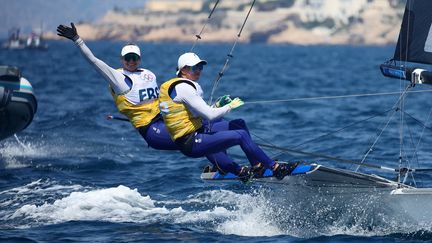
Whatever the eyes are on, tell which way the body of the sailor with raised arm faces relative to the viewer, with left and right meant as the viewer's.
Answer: facing the viewer and to the right of the viewer

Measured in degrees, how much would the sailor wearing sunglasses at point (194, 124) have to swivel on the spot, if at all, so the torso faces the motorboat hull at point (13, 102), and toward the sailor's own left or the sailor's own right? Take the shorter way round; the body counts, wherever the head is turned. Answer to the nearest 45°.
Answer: approximately 135° to the sailor's own left

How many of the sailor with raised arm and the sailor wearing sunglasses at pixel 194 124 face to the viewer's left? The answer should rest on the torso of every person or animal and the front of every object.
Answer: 0

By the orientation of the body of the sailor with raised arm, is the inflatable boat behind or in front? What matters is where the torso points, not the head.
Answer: behind
